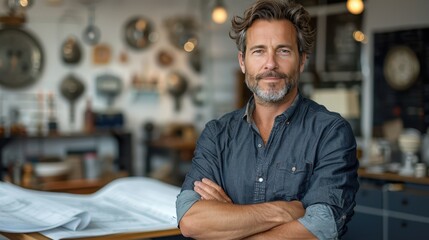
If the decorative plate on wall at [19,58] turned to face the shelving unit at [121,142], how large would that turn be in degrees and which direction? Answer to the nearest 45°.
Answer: approximately 90° to its left

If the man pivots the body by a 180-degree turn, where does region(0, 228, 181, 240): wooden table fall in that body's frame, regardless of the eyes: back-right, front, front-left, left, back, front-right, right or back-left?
left

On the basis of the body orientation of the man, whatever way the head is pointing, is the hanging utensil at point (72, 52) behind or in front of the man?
behind

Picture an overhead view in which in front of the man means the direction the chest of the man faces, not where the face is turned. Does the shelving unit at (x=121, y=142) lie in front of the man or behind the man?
behind

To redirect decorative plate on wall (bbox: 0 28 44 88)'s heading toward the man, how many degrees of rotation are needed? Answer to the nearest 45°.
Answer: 0° — it already faces them

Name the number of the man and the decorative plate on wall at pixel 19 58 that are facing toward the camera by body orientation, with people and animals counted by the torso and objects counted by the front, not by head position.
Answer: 2

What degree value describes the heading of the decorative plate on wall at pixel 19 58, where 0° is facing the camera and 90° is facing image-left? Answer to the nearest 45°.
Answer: approximately 0°

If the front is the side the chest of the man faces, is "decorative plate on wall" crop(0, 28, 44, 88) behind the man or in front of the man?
behind

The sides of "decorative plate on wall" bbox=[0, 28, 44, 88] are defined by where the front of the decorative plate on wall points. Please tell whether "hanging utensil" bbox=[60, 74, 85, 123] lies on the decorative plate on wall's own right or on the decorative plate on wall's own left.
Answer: on the decorative plate on wall's own left
